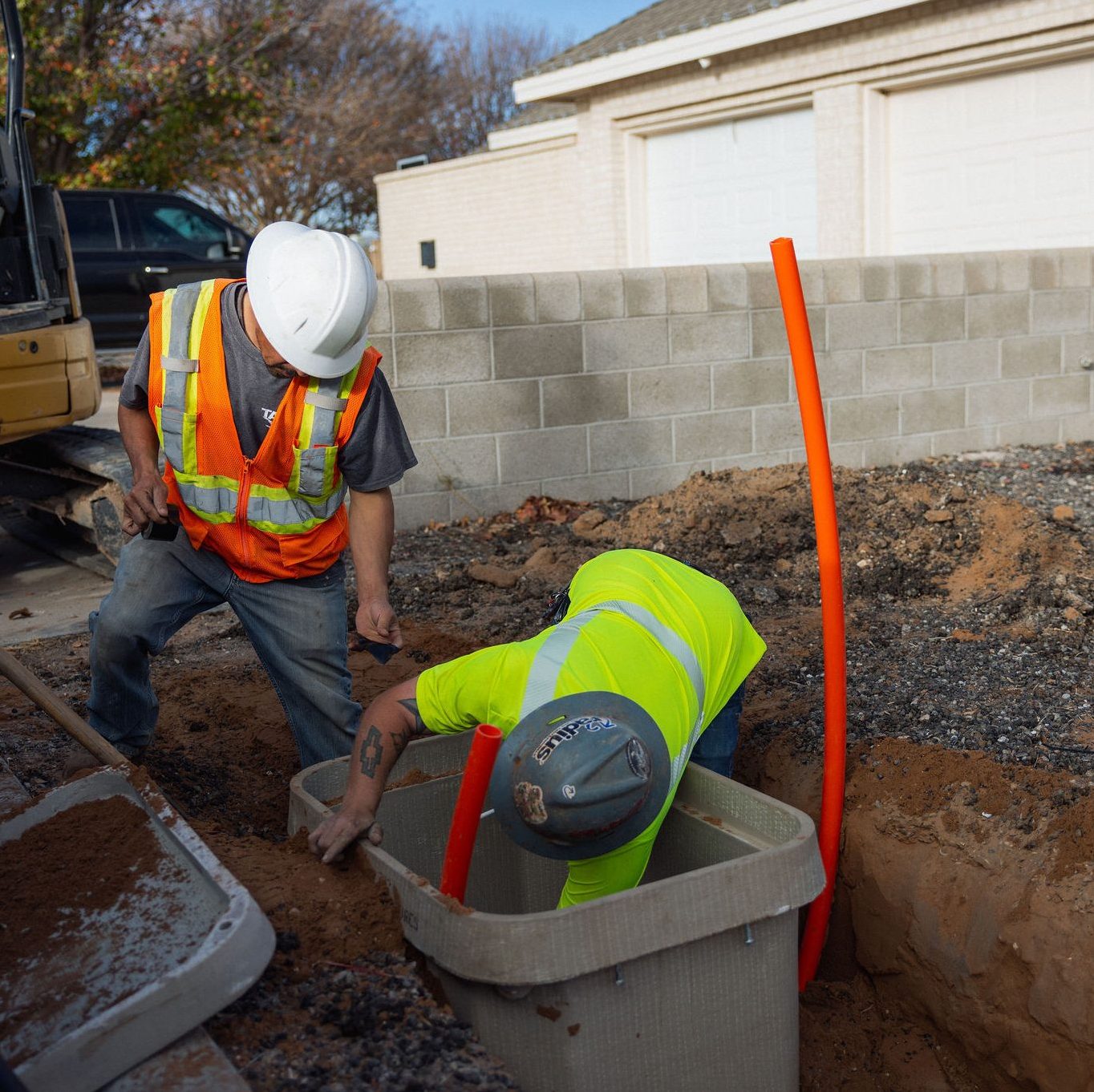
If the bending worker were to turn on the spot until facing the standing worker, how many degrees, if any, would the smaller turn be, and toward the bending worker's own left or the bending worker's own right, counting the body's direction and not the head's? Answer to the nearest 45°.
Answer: approximately 90° to the bending worker's own right

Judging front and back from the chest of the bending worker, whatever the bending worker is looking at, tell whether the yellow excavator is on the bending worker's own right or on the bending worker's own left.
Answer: on the bending worker's own right

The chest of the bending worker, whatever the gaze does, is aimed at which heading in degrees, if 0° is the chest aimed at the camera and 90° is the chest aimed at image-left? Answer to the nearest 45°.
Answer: approximately 45°

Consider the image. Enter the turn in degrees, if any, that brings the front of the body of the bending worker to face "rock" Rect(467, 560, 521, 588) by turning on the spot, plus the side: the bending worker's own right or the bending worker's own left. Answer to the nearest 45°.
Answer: approximately 135° to the bending worker's own right

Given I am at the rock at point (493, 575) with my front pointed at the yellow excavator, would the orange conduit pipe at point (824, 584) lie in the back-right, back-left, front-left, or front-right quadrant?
back-left

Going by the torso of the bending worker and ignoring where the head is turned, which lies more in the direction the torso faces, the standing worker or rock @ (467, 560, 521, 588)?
the standing worker

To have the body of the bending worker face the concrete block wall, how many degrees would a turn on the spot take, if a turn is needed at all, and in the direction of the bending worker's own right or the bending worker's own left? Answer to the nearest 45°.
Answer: approximately 135° to the bending worker's own right
